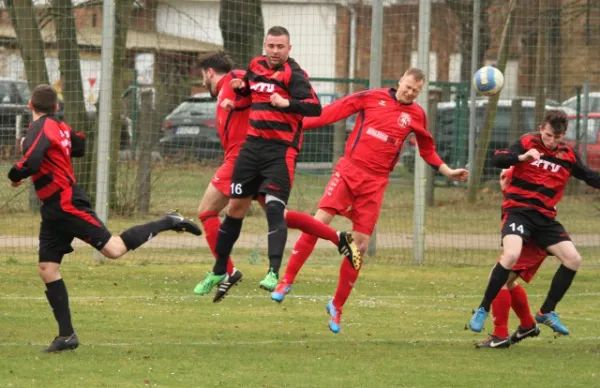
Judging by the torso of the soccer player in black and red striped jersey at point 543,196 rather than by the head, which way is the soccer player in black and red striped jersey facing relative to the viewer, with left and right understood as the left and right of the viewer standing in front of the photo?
facing the viewer

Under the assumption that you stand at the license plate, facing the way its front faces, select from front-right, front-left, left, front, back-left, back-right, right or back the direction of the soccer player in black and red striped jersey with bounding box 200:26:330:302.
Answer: front

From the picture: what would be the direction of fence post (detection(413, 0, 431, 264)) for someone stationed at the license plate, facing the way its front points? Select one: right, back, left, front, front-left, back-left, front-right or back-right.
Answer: front-left

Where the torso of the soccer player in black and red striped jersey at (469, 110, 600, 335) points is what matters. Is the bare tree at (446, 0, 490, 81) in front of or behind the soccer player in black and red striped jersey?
behind

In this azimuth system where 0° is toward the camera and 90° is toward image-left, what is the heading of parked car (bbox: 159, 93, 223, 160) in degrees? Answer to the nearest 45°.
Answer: approximately 225°

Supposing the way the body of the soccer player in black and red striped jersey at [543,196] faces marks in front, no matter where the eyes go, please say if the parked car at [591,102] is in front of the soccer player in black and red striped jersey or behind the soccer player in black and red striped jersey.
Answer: behind

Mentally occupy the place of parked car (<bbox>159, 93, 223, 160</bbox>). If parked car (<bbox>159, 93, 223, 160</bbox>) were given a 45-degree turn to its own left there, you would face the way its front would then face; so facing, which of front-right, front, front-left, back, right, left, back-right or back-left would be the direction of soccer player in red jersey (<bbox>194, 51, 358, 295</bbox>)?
back

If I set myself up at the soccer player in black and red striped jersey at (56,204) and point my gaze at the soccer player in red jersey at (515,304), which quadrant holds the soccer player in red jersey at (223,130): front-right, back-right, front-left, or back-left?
front-left

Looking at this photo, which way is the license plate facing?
toward the camera

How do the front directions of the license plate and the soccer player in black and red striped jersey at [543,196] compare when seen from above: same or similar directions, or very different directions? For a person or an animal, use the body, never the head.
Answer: same or similar directions

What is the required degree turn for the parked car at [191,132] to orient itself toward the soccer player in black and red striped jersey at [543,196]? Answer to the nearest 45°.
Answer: approximately 135° to its right

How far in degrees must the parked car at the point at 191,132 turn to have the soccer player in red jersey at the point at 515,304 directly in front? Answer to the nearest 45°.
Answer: approximately 135° to its right
